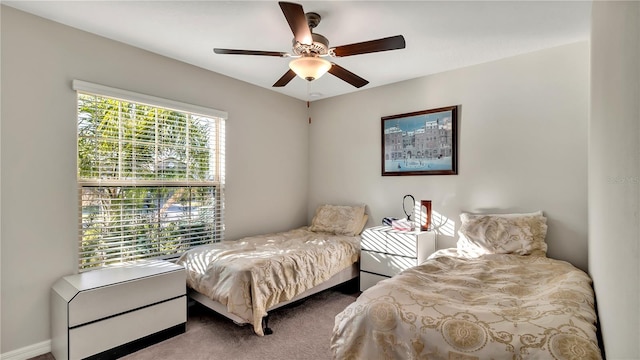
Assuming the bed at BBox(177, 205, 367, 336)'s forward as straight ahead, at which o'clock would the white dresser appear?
The white dresser is roughly at 1 o'clock from the bed.

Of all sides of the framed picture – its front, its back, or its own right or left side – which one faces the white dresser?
front

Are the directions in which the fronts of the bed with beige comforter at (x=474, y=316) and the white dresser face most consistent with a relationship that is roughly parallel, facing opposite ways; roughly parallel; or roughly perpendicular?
roughly perpendicular

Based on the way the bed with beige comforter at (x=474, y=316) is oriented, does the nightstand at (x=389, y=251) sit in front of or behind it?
behind

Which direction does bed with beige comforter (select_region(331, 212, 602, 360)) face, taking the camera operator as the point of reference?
facing the viewer

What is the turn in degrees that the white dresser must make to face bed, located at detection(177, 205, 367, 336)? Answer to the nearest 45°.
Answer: approximately 45° to its left

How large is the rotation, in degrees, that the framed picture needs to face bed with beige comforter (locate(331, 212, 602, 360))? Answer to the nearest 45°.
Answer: approximately 45° to its left

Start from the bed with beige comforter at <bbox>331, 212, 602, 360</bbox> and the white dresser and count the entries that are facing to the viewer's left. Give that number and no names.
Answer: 0

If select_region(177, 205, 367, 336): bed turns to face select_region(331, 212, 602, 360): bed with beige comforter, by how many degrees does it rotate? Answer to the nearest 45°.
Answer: approximately 90° to its left

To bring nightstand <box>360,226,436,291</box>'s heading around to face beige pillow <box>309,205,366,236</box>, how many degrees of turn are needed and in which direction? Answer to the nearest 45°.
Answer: approximately 90° to its right

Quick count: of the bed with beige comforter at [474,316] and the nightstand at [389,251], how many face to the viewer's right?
0

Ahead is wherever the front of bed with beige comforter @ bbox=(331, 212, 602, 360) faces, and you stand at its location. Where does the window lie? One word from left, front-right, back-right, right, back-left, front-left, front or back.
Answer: right

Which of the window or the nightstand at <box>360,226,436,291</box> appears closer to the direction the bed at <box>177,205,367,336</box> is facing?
the window

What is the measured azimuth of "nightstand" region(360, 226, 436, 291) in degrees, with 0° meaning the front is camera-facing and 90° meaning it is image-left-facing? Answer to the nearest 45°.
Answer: approximately 45°

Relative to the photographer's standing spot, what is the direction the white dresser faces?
facing the viewer and to the right of the viewer
